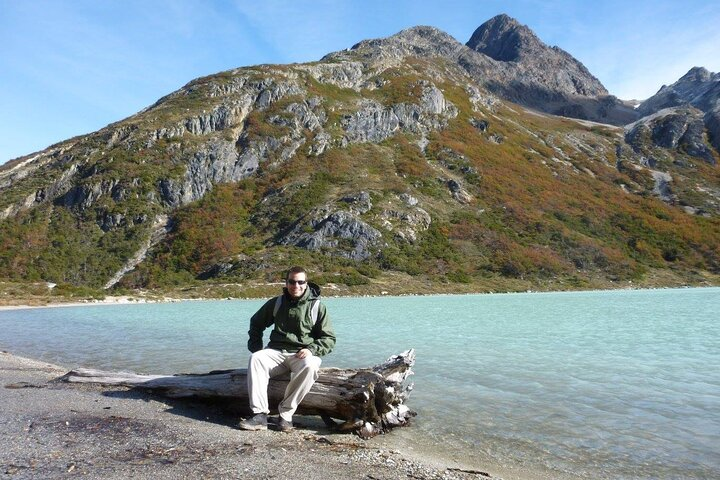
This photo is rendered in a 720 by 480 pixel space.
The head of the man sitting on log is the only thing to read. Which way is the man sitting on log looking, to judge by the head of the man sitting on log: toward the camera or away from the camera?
toward the camera

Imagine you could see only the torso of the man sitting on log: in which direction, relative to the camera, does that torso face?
toward the camera
